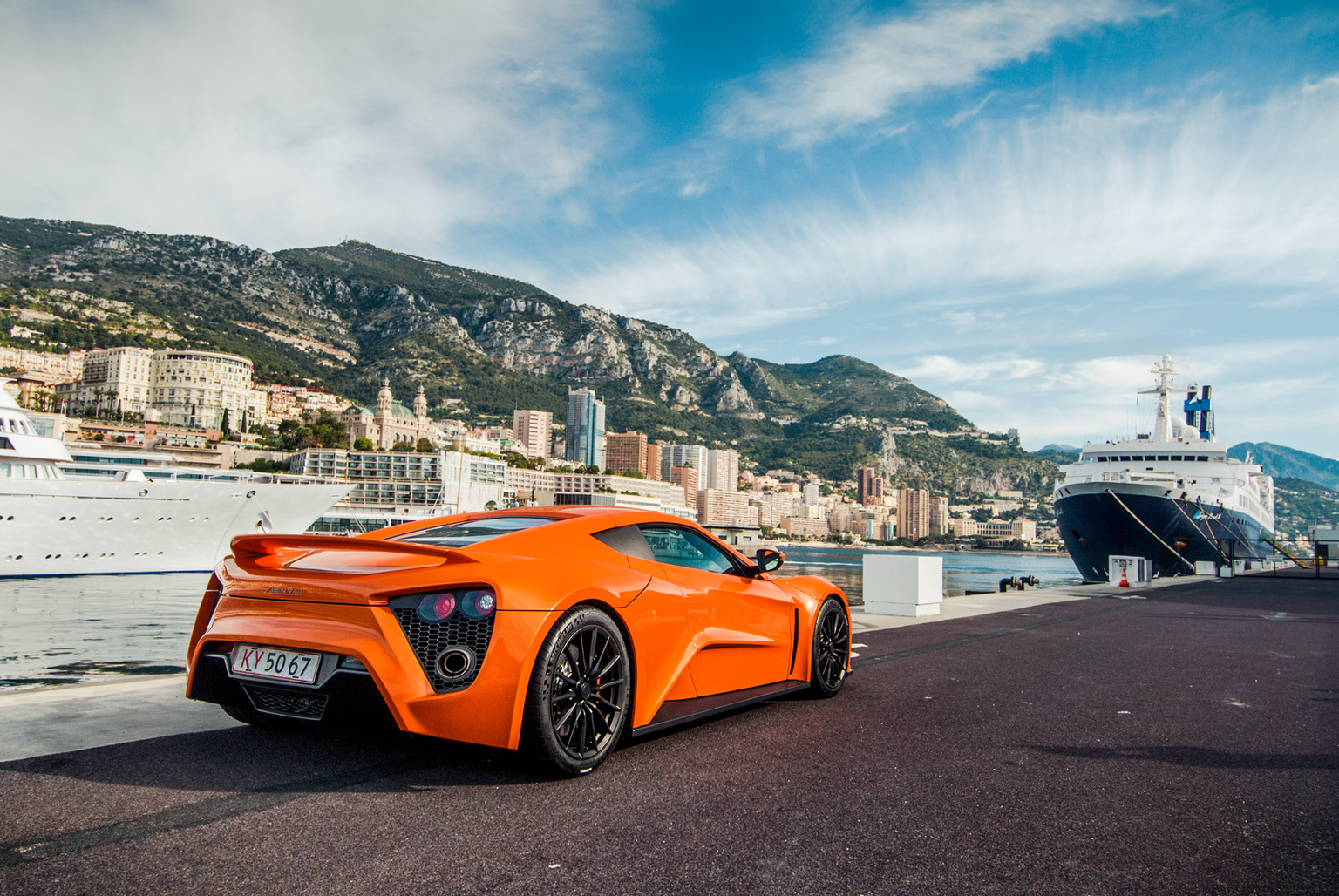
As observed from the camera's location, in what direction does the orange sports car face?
facing away from the viewer and to the right of the viewer

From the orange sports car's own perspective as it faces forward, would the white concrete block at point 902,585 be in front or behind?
in front

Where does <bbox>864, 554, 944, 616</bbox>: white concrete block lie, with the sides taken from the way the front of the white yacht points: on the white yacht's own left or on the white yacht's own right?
on the white yacht's own right

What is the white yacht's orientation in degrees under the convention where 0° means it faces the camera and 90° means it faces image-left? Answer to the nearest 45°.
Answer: approximately 270°

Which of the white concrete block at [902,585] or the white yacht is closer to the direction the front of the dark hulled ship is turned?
the white concrete block

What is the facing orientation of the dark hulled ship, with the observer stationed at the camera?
facing the viewer

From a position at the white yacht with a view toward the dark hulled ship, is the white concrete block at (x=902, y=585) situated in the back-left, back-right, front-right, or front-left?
front-right

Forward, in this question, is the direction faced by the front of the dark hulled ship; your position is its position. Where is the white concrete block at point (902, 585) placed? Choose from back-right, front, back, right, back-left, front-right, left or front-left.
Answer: front

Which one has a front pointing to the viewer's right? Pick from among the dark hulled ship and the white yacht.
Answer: the white yacht

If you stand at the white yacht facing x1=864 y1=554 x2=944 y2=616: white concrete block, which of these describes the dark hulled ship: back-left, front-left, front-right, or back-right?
front-left

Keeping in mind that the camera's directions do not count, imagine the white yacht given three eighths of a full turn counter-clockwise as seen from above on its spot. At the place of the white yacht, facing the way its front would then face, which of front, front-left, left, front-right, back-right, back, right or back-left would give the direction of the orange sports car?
back-left

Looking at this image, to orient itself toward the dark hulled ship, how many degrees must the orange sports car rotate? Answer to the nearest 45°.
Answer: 0° — it already faces it

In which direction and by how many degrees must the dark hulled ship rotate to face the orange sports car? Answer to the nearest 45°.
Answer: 0° — it already faces it

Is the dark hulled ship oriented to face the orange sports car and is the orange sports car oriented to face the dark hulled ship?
yes

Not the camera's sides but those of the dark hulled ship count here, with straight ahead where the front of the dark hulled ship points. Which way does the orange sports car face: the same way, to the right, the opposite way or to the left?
the opposite way
